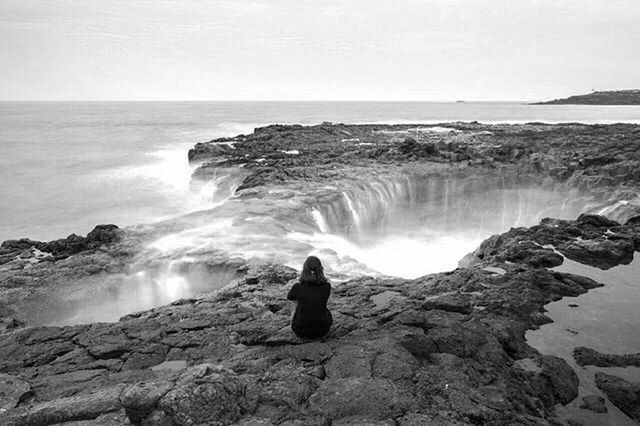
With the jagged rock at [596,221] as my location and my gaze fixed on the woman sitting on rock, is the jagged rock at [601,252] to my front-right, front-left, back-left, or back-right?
front-left

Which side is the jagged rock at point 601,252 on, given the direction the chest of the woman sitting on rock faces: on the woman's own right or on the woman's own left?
on the woman's own right

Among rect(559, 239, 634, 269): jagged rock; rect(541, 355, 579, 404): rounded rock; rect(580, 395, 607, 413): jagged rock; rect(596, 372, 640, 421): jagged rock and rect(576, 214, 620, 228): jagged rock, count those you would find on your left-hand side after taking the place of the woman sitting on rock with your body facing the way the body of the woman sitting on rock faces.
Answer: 0

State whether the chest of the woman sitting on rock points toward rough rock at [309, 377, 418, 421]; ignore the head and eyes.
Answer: no

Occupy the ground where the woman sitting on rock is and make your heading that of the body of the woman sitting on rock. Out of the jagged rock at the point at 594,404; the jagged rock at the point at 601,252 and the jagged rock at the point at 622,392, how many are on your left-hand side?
0

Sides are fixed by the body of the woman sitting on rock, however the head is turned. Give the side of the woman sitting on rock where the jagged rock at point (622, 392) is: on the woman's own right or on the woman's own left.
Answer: on the woman's own right

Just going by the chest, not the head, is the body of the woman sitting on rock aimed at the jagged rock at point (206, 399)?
no

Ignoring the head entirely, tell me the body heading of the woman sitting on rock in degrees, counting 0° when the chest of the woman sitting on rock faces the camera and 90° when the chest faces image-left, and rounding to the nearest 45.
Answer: approximately 180°

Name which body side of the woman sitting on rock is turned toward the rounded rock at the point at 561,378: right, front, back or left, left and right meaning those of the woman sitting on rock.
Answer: right

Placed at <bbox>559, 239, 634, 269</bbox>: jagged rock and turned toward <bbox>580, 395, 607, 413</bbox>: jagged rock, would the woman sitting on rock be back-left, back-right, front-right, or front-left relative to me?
front-right

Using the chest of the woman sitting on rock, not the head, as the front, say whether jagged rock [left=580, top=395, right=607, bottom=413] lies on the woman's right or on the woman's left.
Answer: on the woman's right

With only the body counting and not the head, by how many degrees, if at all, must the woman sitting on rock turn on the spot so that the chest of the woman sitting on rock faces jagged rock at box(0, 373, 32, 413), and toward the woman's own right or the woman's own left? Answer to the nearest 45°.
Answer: approximately 90° to the woman's own left

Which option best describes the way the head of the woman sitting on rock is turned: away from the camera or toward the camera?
away from the camera

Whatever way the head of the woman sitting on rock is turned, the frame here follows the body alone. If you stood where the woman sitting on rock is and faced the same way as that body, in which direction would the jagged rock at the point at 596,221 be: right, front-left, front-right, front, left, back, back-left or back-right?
front-right

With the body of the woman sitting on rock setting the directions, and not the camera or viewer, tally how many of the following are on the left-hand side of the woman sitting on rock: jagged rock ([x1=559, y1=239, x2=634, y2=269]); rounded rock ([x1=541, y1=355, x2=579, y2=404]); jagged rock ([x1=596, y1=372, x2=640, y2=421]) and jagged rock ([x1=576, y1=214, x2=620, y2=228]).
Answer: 0
